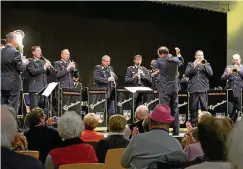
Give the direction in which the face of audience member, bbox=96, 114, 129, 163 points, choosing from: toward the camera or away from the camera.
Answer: away from the camera

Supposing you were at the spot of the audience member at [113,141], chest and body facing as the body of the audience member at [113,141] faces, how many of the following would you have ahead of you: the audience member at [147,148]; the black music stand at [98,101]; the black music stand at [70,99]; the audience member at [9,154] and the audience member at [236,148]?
2

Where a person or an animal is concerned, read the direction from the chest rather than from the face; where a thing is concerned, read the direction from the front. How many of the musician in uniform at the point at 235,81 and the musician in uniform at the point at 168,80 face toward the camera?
1

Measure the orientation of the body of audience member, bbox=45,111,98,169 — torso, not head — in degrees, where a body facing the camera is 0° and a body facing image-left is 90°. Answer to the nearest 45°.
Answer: approximately 180°

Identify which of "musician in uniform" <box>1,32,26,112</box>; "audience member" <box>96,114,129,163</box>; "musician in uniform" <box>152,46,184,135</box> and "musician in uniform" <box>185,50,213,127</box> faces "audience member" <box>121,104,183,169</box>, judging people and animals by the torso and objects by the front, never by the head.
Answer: "musician in uniform" <box>185,50,213,127</box>

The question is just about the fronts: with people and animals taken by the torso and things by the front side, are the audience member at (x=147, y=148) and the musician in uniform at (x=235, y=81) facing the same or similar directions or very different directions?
very different directions

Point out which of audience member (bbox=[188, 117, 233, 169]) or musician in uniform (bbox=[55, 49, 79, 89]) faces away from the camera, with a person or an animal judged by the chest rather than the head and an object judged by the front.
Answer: the audience member
